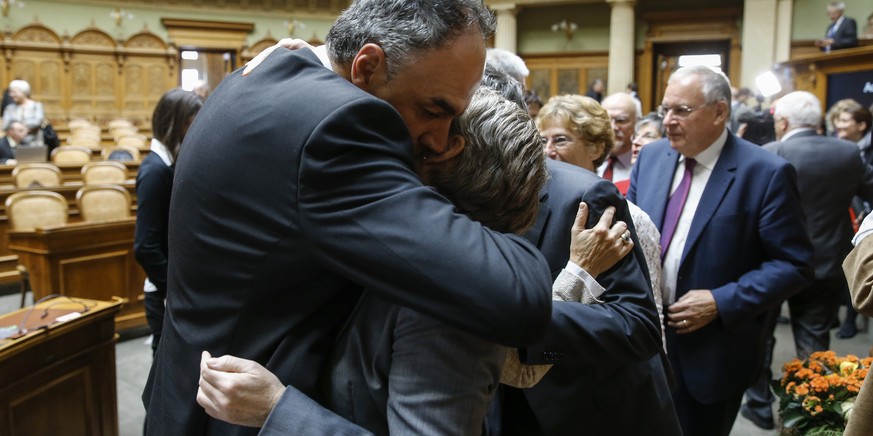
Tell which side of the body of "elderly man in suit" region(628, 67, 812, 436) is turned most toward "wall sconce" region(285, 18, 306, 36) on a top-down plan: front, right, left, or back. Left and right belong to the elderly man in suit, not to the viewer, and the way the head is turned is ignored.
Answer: right

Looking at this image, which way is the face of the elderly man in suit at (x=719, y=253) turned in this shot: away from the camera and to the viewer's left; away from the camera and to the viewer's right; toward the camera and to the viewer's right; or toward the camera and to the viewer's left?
toward the camera and to the viewer's left

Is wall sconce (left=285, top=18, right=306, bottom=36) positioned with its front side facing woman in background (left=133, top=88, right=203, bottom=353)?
yes

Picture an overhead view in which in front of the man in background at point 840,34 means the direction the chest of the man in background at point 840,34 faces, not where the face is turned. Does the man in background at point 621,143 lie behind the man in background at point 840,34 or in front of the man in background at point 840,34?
in front

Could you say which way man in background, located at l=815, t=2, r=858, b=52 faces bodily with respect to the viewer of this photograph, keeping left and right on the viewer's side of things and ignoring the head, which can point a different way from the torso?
facing the viewer and to the left of the viewer

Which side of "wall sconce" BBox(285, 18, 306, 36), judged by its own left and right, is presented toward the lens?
front

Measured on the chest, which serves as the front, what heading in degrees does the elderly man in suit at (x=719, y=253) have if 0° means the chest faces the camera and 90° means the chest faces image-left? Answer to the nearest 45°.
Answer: approximately 45°

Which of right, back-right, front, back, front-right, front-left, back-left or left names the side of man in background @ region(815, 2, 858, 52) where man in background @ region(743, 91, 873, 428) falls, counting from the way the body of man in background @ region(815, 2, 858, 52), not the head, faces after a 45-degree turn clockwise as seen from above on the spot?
left

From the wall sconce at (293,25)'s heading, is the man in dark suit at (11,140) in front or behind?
in front

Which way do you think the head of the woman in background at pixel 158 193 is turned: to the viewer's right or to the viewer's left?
to the viewer's right

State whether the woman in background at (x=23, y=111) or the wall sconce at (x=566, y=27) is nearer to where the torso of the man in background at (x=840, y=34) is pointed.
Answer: the woman in background

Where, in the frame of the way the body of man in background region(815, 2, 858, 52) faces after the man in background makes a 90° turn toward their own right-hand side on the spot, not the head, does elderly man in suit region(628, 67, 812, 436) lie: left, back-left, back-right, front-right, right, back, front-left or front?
back-left

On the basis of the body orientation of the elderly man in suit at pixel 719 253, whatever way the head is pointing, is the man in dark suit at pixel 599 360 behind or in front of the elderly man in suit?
in front

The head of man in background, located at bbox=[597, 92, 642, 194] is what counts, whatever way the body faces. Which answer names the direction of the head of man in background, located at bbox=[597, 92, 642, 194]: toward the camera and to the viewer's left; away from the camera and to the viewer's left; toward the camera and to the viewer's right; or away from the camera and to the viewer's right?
toward the camera and to the viewer's left
